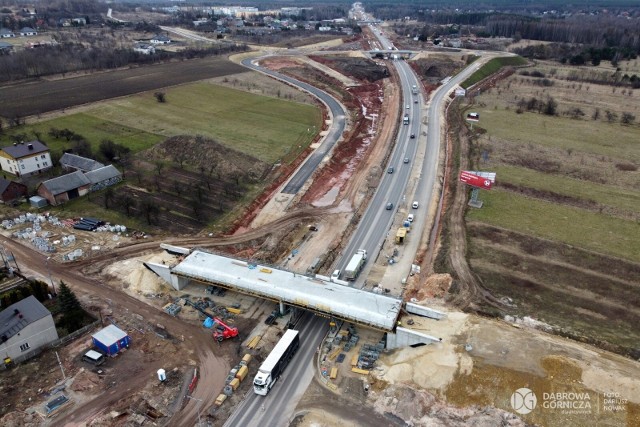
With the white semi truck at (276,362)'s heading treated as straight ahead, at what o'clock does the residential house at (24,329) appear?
The residential house is roughly at 2 o'clock from the white semi truck.

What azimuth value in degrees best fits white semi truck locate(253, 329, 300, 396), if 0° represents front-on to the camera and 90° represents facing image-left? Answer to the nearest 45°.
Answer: approximately 45°

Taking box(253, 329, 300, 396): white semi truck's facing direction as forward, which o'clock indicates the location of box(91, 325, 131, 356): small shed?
The small shed is roughly at 2 o'clock from the white semi truck.

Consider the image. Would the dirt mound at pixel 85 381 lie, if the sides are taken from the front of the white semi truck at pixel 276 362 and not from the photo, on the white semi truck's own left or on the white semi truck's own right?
on the white semi truck's own right

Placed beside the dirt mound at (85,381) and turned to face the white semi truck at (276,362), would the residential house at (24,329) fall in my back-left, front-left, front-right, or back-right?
back-left
